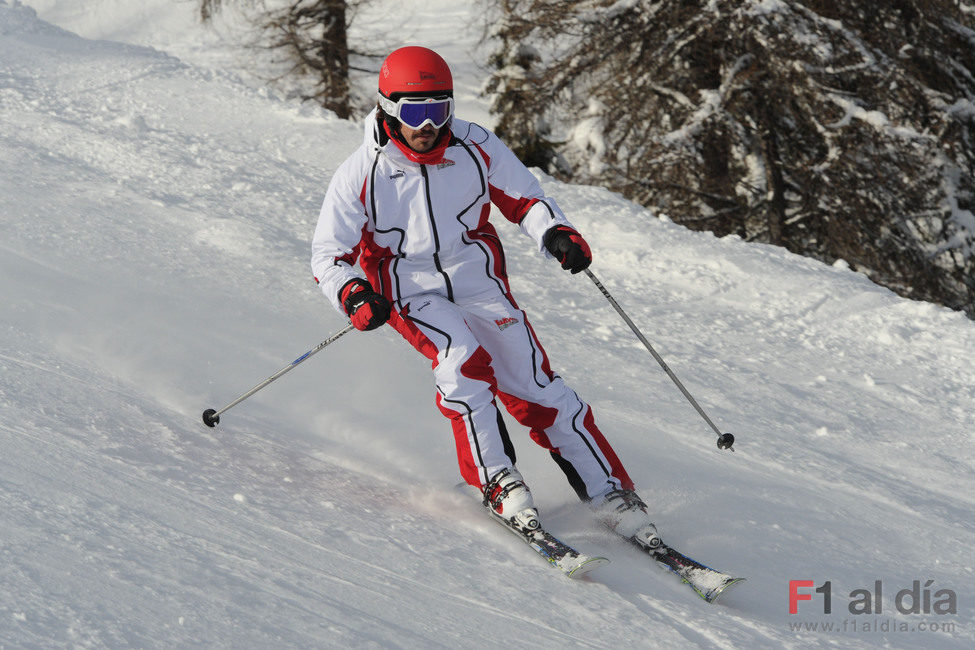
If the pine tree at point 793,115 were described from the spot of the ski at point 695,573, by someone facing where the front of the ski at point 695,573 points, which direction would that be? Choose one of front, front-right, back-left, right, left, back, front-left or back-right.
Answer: back-left

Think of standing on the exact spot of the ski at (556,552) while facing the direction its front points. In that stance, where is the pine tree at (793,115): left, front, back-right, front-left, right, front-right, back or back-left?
back-left

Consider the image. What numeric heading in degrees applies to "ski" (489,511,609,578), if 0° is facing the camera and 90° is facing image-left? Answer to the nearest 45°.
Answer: approximately 315°

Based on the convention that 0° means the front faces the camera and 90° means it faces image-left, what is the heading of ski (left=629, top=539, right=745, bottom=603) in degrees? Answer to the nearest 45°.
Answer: approximately 315°

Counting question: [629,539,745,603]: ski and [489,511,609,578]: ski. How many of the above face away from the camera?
0
